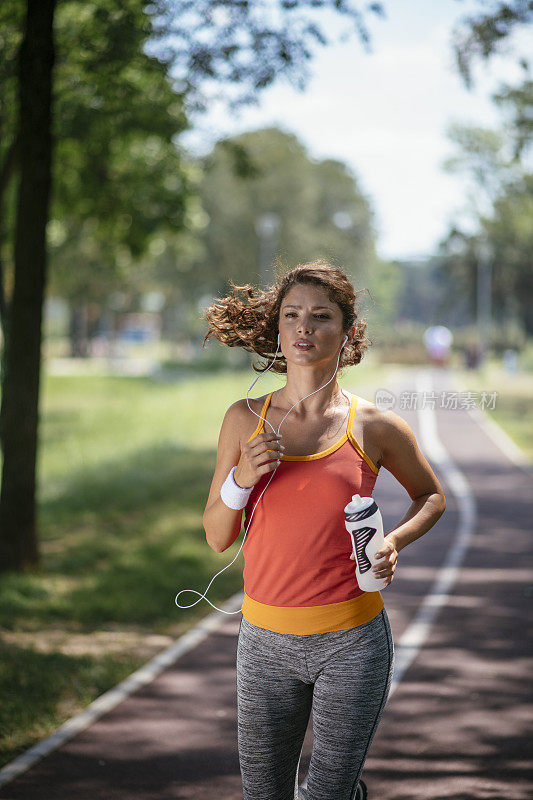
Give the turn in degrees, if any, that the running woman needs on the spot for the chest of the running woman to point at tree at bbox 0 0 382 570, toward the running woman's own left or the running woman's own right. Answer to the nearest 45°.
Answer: approximately 135° to the running woman's own right

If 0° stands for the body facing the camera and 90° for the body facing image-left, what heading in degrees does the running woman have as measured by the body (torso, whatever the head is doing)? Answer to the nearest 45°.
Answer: approximately 0°
